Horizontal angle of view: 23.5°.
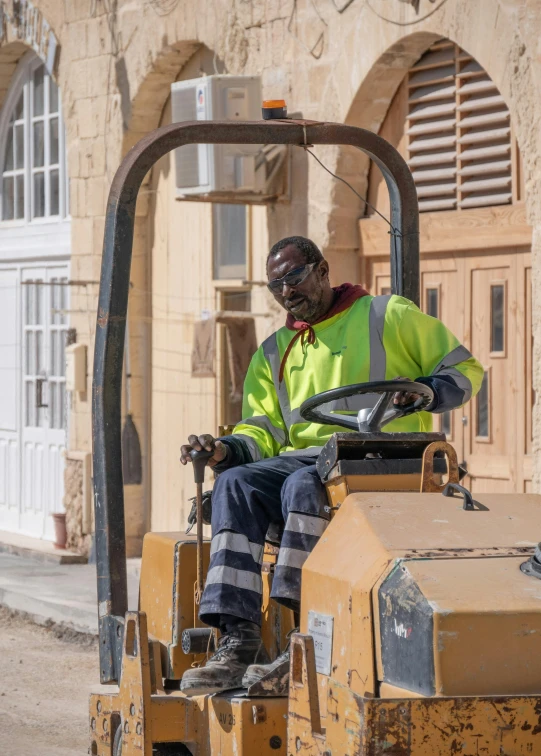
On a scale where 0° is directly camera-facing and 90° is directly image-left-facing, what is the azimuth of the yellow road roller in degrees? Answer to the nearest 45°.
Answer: approximately 315°

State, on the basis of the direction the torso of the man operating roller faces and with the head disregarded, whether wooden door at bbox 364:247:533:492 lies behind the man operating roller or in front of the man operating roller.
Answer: behind

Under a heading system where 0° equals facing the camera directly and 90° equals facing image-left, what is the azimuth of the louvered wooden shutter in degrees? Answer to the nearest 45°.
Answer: approximately 45°

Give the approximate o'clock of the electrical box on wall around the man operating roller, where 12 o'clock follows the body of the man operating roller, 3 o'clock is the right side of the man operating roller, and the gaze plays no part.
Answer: The electrical box on wall is roughly at 4 o'clock from the man operating roller.

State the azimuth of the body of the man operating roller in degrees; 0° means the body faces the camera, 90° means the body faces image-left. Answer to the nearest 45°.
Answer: approximately 45°

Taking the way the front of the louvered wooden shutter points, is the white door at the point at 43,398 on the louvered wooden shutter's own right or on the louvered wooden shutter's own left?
on the louvered wooden shutter's own right
